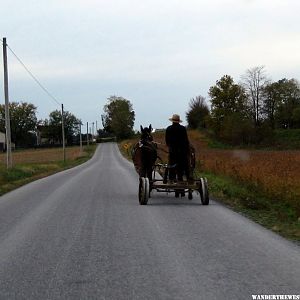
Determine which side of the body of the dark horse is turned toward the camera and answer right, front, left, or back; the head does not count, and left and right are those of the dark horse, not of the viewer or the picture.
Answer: back

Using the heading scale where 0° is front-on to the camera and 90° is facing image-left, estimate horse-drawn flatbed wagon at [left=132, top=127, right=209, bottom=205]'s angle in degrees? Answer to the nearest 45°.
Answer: approximately 180°
